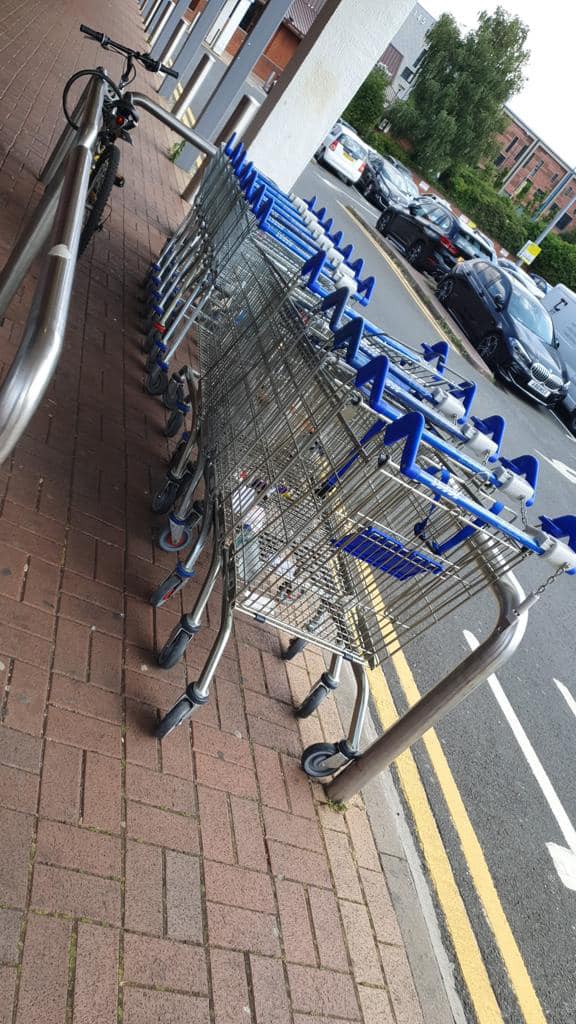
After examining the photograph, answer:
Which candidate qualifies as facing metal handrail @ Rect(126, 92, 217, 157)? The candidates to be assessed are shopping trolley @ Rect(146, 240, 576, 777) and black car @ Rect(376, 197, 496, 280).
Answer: the shopping trolley

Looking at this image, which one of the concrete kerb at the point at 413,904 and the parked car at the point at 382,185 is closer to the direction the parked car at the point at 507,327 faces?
the concrete kerb

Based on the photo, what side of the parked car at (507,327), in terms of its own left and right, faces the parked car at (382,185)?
back

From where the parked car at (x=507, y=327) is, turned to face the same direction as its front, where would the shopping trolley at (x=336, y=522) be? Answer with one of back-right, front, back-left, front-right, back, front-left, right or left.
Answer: front-right

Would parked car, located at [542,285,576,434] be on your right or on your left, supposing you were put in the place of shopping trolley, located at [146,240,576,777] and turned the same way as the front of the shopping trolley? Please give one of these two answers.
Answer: on your right

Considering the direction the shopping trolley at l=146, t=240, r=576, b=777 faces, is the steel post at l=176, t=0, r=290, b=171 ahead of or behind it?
ahead

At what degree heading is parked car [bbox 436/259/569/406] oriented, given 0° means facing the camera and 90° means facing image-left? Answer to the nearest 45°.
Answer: approximately 315°

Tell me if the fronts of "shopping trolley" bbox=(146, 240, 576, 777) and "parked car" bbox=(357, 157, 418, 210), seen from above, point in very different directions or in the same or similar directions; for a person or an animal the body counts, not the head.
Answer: very different directions

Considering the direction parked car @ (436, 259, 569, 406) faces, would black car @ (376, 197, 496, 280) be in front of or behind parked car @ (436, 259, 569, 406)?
behind

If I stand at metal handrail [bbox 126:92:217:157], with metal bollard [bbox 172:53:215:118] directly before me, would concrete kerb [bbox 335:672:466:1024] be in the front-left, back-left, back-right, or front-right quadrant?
back-right

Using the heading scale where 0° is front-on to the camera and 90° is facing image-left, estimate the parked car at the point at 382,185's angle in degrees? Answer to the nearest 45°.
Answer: approximately 315°
